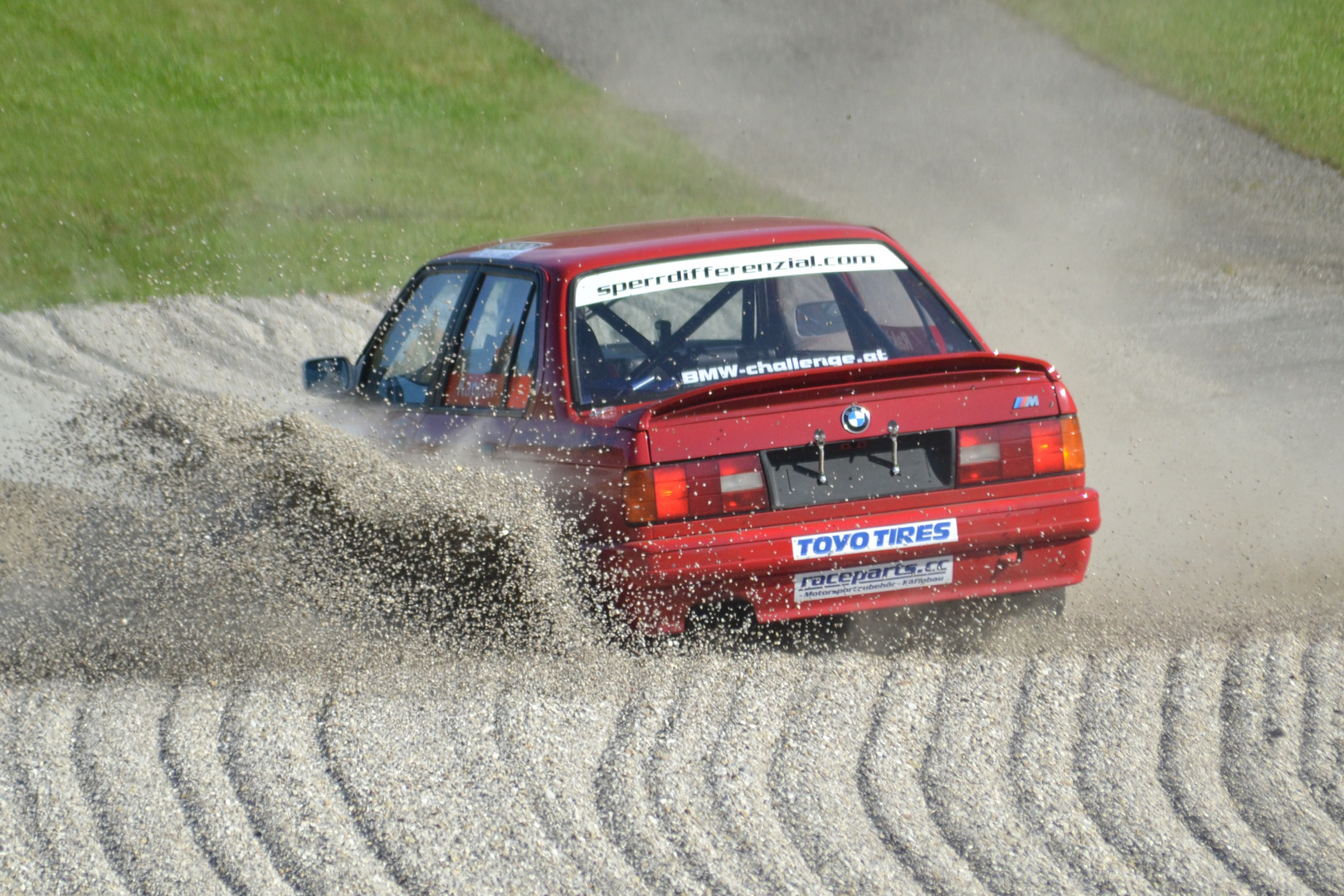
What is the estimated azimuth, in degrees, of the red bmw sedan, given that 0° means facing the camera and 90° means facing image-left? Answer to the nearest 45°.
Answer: approximately 135°
